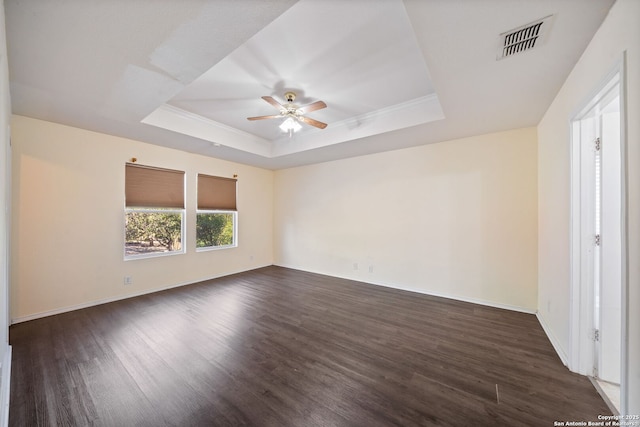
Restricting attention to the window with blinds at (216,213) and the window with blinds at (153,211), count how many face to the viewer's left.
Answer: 0

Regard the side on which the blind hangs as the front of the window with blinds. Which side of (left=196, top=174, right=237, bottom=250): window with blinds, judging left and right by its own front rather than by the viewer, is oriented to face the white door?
front

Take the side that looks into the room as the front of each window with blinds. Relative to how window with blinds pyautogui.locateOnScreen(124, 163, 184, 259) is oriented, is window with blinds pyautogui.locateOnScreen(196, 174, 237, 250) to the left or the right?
on its left

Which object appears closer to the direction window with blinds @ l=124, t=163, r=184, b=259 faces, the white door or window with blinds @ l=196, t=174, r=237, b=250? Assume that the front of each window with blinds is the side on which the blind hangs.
the white door

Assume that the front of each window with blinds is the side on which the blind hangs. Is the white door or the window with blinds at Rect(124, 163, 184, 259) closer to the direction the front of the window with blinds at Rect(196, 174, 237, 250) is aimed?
the white door

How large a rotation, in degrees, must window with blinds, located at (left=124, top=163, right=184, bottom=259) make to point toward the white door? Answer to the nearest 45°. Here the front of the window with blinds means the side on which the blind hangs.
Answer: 0° — it already faces it

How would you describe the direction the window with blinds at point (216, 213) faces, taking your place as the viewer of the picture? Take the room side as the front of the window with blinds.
facing the viewer and to the right of the viewer

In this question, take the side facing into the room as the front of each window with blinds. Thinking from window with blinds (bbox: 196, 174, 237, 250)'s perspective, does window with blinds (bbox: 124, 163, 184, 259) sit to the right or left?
on its right
